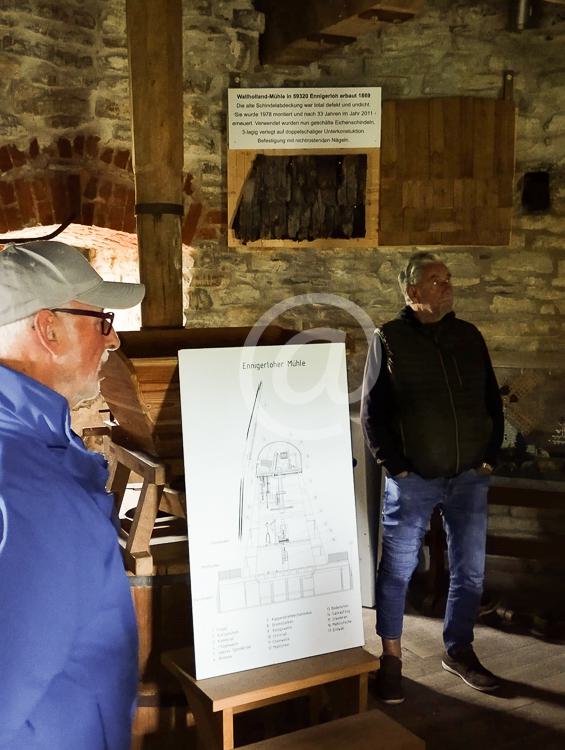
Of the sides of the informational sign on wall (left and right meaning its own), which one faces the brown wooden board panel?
left

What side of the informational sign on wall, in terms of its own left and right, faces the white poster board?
front

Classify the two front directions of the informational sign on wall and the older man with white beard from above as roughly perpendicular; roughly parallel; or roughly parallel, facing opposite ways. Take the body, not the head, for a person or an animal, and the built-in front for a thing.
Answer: roughly perpendicular

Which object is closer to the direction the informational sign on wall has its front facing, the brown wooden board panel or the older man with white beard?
the older man with white beard

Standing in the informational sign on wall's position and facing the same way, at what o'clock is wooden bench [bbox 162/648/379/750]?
The wooden bench is roughly at 12 o'clock from the informational sign on wall.

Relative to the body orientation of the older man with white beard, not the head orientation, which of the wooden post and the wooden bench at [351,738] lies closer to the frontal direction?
the wooden bench

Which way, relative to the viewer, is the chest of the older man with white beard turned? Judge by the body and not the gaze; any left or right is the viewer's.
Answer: facing to the right of the viewer

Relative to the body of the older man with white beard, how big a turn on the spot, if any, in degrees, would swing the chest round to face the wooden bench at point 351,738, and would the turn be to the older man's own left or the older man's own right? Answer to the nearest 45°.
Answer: approximately 45° to the older man's own left

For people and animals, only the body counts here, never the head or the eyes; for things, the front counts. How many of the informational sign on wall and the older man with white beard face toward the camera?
1

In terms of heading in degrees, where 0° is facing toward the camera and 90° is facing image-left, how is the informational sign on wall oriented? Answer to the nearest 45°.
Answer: approximately 0°

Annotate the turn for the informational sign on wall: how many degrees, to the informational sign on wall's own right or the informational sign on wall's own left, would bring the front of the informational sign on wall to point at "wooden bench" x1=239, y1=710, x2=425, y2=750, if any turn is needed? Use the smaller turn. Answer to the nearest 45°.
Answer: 0° — it already faces it

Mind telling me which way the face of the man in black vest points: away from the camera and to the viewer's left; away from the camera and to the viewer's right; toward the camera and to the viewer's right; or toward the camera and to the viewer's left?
toward the camera and to the viewer's right

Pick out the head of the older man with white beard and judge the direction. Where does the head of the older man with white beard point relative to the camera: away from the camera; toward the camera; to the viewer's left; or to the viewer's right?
to the viewer's right

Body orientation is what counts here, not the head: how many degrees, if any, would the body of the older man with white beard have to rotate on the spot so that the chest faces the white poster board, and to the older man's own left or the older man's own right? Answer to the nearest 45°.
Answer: approximately 45° to the older man's own left
